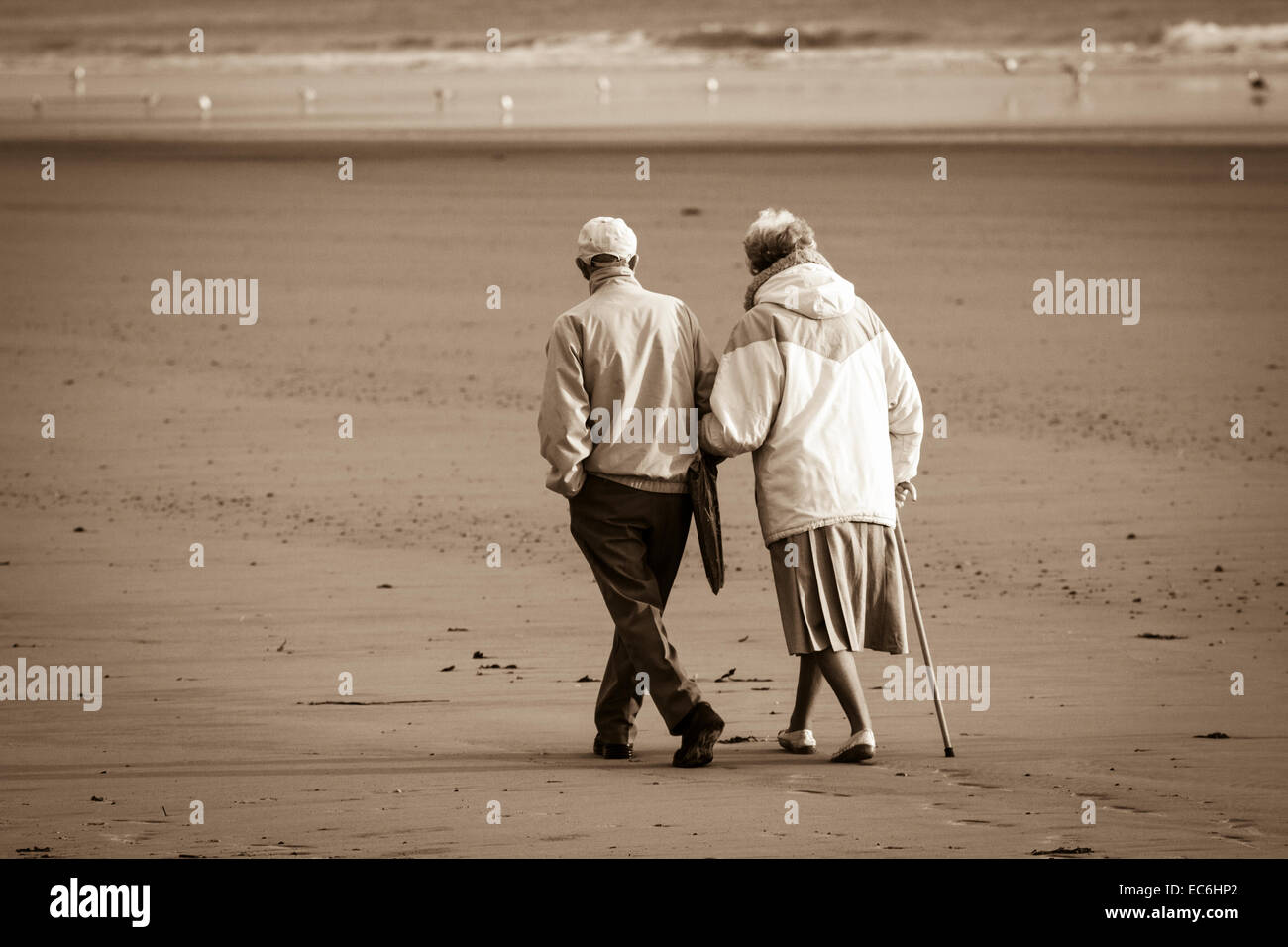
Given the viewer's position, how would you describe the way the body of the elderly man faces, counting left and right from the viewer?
facing away from the viewer

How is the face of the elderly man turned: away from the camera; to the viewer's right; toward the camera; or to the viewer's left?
away from the camera

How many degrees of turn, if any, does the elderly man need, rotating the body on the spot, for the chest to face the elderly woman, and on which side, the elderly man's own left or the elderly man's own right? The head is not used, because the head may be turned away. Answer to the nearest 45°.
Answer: approximately 90° to the elderly man's own right

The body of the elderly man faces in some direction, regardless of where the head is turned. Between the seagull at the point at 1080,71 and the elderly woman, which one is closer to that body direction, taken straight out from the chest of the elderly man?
the seagull

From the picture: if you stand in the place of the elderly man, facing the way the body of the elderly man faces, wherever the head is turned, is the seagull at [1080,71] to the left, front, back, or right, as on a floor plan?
front
